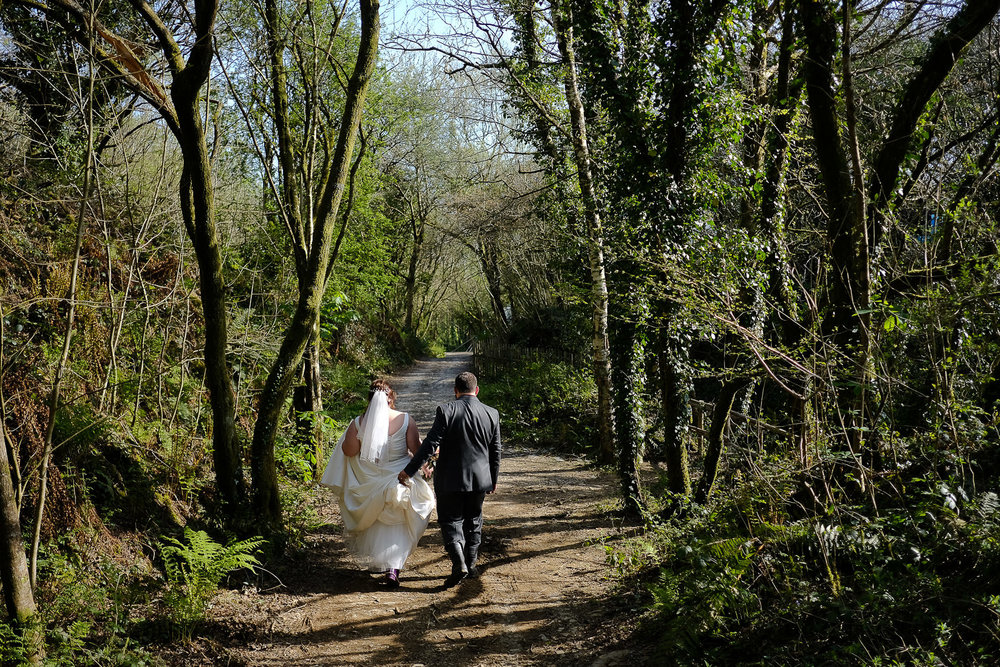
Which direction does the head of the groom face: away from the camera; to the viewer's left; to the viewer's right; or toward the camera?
away from the camera

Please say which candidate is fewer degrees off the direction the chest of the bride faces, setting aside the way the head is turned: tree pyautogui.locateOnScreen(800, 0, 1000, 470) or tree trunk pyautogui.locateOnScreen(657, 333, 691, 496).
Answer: the tree trunk

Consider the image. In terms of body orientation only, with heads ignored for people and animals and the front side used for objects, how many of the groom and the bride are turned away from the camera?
2

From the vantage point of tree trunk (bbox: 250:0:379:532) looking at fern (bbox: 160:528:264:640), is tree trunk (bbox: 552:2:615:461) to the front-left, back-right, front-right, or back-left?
back-left

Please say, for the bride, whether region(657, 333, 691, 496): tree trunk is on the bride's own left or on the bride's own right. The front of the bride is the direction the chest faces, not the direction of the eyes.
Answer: on the bride's own right

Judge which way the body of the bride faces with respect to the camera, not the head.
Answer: away from the camera

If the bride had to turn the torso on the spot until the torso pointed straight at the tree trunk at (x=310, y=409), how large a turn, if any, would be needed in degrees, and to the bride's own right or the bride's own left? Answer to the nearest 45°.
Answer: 0° — they already face it

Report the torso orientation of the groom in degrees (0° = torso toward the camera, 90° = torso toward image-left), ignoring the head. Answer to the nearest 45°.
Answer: approximately 180°
